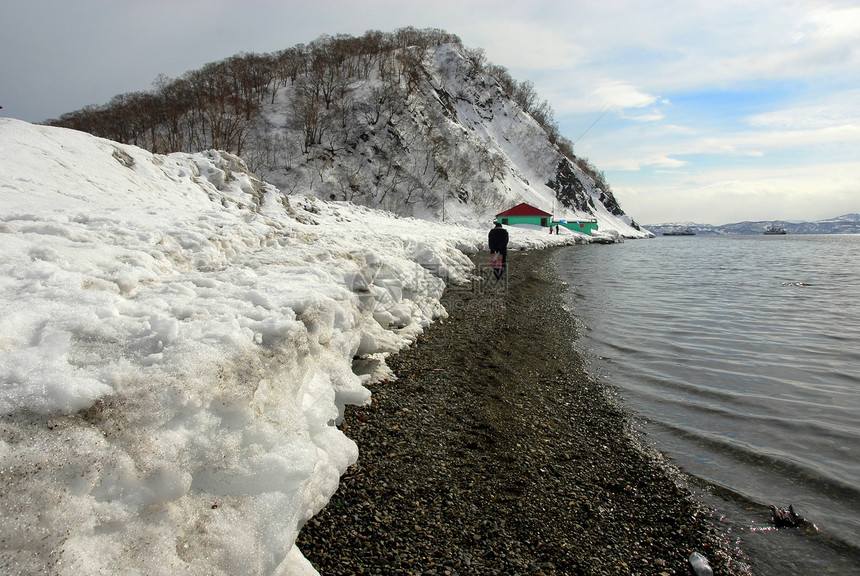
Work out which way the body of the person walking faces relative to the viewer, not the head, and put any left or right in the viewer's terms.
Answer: facing away from the viewer
